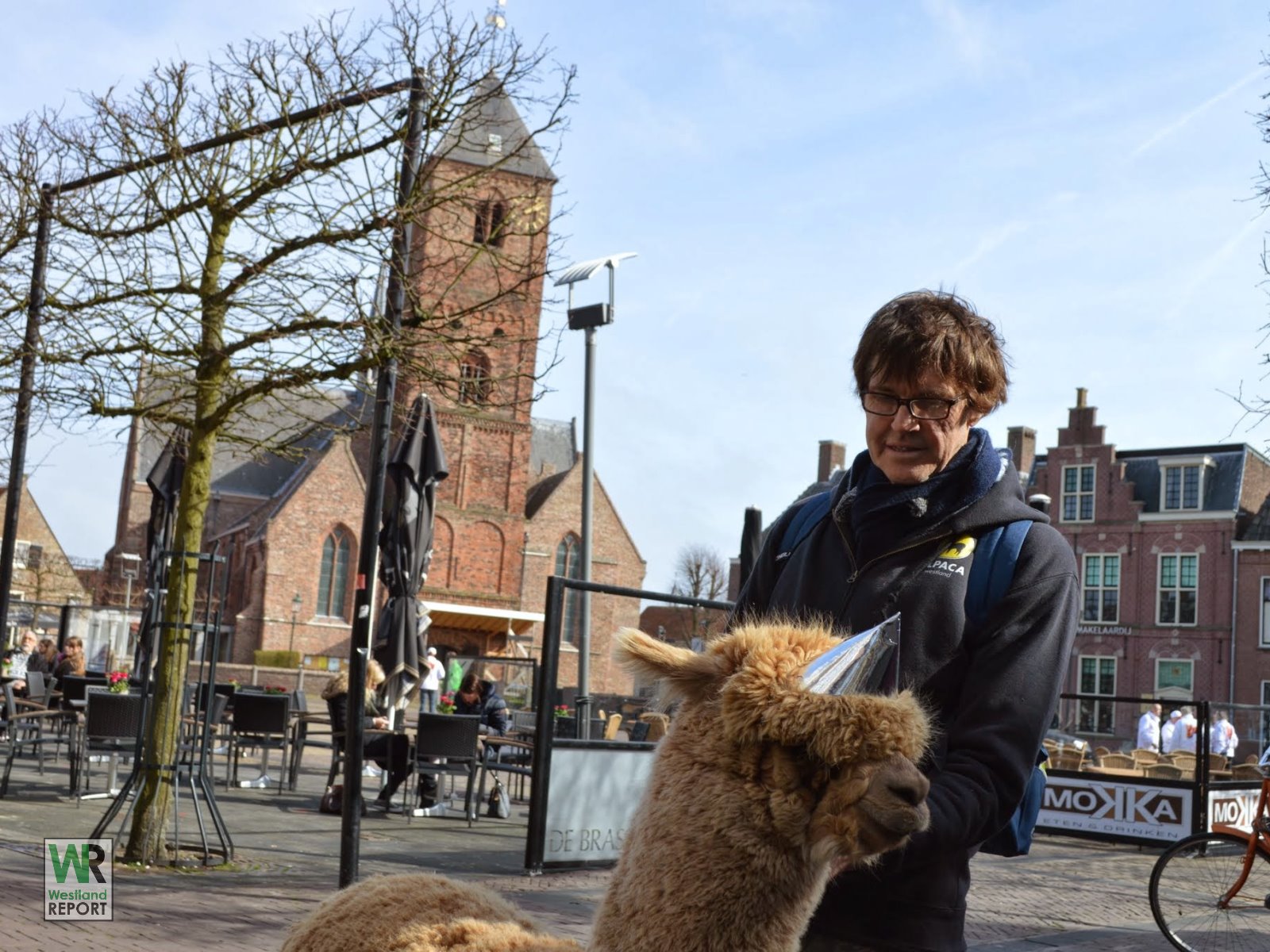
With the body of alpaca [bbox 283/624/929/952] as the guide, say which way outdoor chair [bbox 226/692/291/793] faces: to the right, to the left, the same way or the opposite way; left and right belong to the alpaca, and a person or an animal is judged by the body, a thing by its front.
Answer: to the left

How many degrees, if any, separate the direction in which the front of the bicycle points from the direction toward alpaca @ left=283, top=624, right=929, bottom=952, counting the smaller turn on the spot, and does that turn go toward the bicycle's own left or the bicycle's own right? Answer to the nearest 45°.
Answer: approximately 90° to the bicycle's own left

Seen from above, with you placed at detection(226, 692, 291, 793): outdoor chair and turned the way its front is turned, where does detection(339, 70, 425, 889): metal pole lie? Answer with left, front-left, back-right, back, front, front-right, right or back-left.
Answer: back

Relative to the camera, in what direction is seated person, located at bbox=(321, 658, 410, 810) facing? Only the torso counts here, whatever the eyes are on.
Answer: to the viewer's right

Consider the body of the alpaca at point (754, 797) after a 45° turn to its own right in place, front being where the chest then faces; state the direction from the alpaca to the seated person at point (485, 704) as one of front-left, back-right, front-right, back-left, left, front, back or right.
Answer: back-left

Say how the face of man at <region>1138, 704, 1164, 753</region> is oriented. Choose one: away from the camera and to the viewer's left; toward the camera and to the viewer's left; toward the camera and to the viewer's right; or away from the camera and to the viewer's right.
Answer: toward the camera and to the viewer's right

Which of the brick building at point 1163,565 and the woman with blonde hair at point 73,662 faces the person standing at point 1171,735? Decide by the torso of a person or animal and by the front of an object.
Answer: the brick building

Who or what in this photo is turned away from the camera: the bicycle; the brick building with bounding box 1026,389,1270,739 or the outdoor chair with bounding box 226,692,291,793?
the outdoor chair

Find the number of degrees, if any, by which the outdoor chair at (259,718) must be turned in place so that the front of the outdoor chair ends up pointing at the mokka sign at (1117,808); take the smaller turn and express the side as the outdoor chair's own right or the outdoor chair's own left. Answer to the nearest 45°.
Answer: approximately 90° to the outdoor chair's own right
